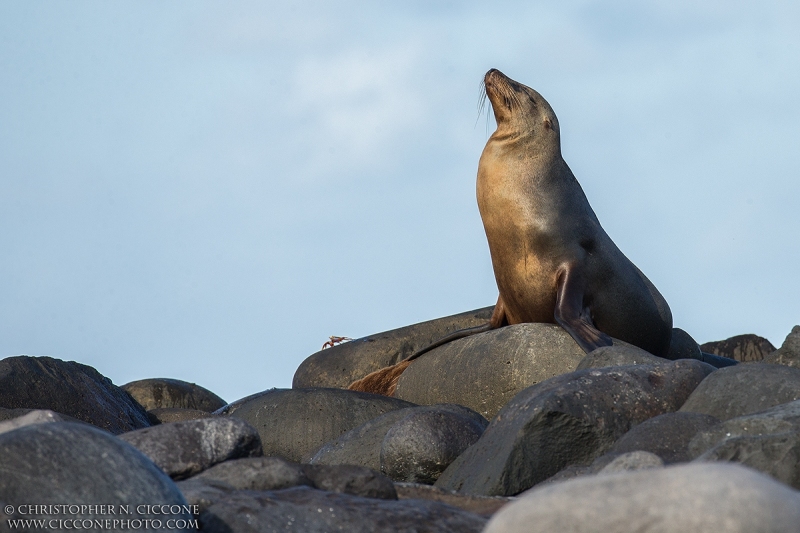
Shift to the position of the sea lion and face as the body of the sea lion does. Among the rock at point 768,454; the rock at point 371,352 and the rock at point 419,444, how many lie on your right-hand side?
1

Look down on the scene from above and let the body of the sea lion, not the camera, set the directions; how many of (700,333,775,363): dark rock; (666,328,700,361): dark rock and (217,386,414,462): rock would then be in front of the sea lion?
1

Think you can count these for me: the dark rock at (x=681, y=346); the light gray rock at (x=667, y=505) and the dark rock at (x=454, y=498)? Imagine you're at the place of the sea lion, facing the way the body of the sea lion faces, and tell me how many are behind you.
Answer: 1

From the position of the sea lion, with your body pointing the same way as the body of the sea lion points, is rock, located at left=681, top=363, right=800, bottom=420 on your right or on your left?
on your left

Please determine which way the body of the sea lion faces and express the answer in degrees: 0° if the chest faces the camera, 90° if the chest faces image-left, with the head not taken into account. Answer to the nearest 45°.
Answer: approximately 45°

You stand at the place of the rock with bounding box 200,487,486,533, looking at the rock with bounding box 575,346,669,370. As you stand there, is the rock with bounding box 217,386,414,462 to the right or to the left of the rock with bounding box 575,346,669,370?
left

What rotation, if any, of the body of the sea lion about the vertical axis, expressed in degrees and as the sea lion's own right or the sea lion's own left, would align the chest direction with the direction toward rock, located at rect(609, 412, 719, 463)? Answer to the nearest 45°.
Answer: approximately 45° to the sea lion's own left

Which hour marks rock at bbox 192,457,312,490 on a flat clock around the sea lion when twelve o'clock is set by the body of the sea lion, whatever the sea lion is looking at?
The rock is roughly at 11 o'clock from the sea lion.

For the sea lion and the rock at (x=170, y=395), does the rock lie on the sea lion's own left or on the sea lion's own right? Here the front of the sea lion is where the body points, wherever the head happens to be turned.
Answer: on the sea lion's own right

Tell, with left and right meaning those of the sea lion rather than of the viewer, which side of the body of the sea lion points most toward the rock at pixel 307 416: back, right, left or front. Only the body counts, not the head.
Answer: front

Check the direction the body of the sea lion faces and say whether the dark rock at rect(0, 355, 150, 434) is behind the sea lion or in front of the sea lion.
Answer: in front

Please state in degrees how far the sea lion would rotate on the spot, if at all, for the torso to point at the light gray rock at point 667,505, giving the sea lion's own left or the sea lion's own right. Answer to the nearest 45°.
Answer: approximately 45° to the sea lion's own left
